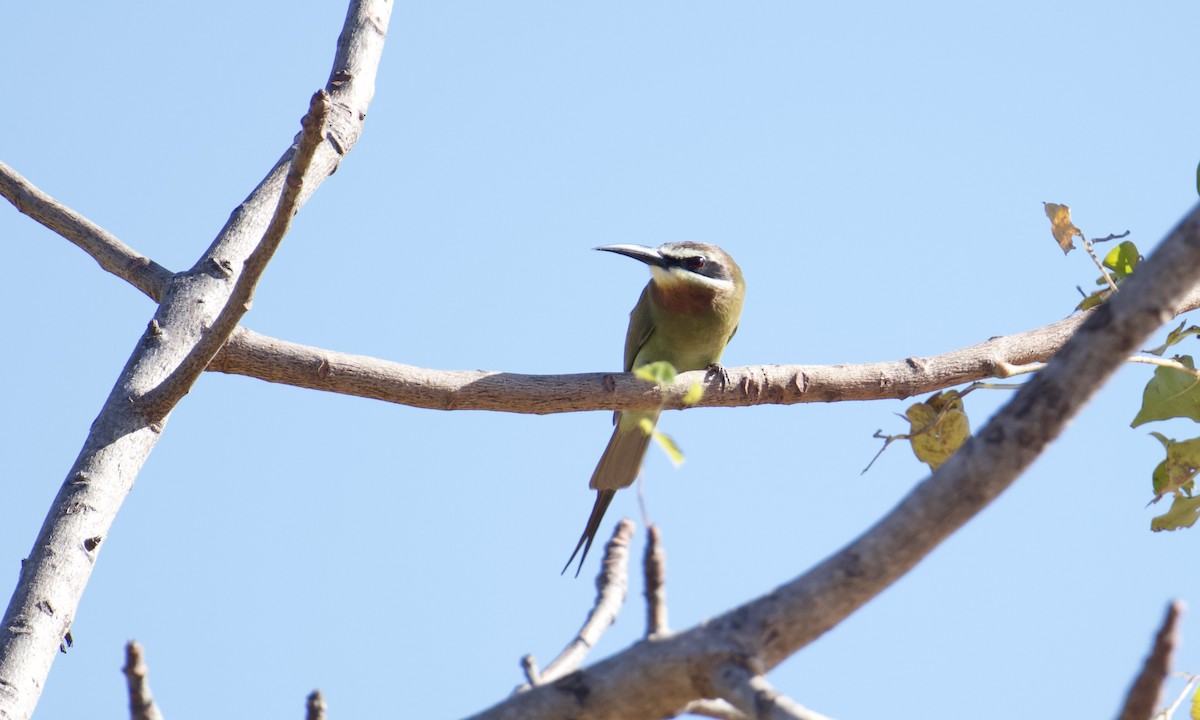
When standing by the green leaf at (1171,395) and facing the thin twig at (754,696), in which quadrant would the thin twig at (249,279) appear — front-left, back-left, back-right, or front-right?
front-right

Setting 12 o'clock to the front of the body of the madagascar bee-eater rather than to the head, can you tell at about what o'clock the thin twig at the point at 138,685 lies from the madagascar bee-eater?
The thin twig is roughly at 2 o'clock from the madagascar bee-eater.

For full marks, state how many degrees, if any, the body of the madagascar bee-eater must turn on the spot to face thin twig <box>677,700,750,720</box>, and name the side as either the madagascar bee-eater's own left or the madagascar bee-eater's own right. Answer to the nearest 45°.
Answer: approximately 45° to the madagascar bee-eater's own right

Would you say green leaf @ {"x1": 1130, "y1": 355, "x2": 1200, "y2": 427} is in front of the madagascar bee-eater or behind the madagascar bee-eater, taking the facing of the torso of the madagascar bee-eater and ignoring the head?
in front

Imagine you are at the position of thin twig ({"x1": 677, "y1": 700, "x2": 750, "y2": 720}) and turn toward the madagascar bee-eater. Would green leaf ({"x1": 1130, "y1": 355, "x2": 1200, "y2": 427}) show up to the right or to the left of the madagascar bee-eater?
right

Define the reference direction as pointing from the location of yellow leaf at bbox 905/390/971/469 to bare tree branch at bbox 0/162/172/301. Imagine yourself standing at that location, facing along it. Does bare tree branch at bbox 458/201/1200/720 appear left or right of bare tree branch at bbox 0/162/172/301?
left

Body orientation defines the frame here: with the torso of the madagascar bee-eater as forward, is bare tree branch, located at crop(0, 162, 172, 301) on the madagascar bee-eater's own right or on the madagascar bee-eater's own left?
on the madagascar bee-eater's own right

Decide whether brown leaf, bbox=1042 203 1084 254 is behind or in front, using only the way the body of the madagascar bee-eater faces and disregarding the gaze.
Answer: in front

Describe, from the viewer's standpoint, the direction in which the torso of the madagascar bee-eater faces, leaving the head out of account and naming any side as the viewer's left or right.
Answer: facing the viewer and to the right of the viewer

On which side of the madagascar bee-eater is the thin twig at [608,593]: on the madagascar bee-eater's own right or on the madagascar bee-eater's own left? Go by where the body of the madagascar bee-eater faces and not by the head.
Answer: on the madagascar bee-eater's own right

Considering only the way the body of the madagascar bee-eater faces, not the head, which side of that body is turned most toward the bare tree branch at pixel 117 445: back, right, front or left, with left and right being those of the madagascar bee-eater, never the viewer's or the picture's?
right
